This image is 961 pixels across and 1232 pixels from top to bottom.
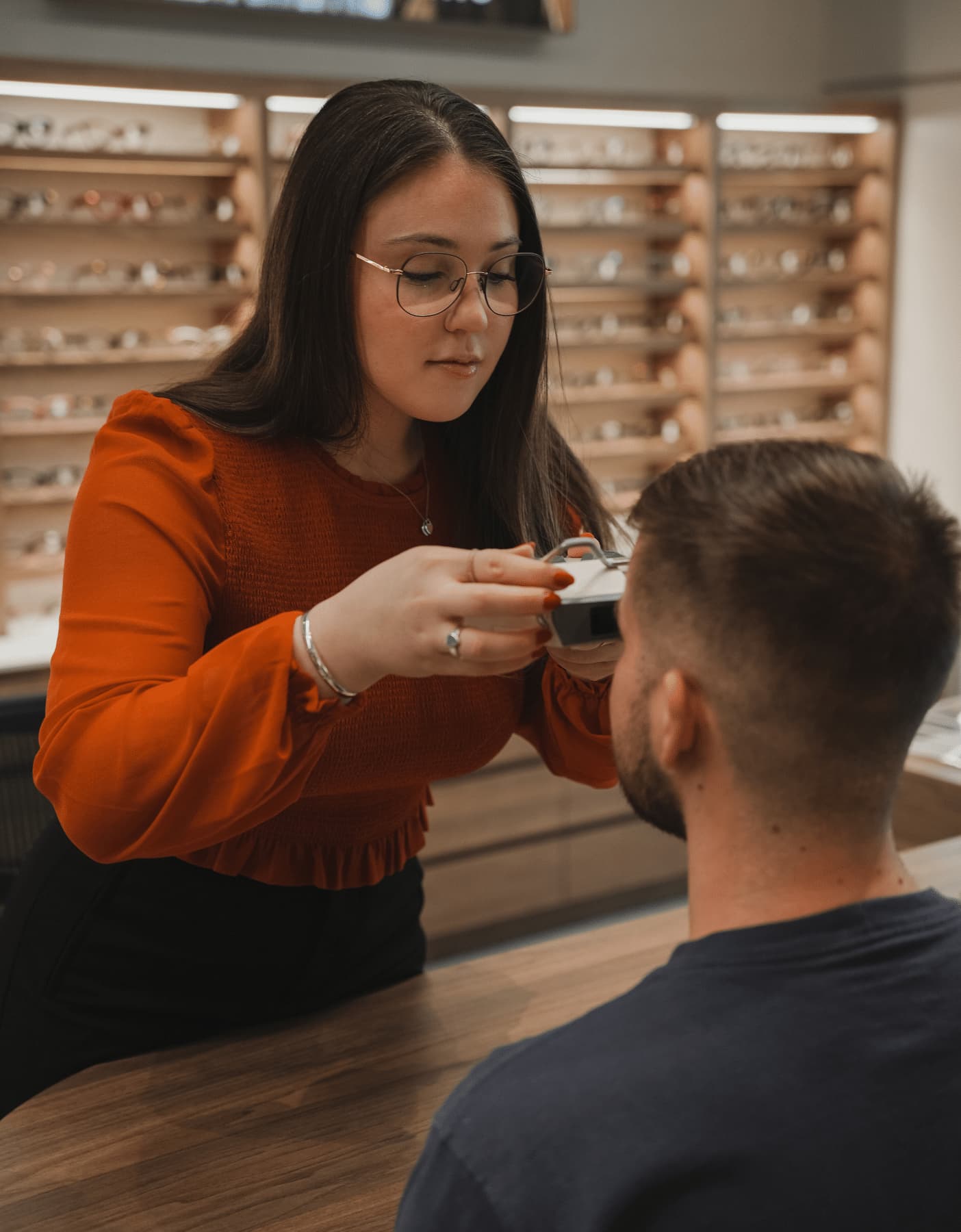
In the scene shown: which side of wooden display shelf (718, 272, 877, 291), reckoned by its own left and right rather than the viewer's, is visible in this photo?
front

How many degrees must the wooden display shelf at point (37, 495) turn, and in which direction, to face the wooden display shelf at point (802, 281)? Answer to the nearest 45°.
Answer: approximately 90° to its left

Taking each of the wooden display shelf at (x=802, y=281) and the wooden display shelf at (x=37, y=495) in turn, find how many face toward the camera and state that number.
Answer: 2

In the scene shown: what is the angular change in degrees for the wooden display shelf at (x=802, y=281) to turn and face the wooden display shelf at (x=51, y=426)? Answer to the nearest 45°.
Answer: approximately 45° to its right

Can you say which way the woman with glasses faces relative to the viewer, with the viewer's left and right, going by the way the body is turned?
facing the viewer and to the right of the viewer

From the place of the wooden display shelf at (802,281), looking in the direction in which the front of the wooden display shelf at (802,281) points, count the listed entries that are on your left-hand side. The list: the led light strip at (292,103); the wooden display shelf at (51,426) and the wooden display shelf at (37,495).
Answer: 0

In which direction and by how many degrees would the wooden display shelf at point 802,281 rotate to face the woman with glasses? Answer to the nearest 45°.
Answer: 0° — it already faces them

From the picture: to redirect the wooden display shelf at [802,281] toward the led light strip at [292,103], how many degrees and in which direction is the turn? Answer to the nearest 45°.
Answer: approximately 45° to its right

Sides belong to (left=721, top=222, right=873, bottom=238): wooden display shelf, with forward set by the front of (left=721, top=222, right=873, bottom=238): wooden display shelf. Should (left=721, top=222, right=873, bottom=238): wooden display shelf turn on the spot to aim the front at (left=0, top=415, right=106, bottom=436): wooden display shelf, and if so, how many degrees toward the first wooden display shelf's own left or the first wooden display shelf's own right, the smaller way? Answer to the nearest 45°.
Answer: approximately 45° to the first wooden display shelf's own right

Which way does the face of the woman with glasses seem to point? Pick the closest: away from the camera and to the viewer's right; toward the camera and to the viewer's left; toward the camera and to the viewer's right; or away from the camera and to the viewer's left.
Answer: toward the camera and to the viewer's right

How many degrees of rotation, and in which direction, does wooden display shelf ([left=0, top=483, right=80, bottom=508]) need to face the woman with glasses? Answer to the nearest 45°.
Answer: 0° — it already faces them

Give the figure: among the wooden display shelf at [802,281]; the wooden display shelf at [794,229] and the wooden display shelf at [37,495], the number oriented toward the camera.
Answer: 3

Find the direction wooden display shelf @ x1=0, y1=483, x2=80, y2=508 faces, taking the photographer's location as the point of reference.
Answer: facing the viewer

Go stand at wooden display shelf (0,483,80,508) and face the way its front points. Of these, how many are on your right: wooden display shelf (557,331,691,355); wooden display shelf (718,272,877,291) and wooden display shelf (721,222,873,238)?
0

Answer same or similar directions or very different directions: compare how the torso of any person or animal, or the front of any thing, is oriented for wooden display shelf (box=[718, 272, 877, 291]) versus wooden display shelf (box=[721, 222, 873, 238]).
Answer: same or similar directions
